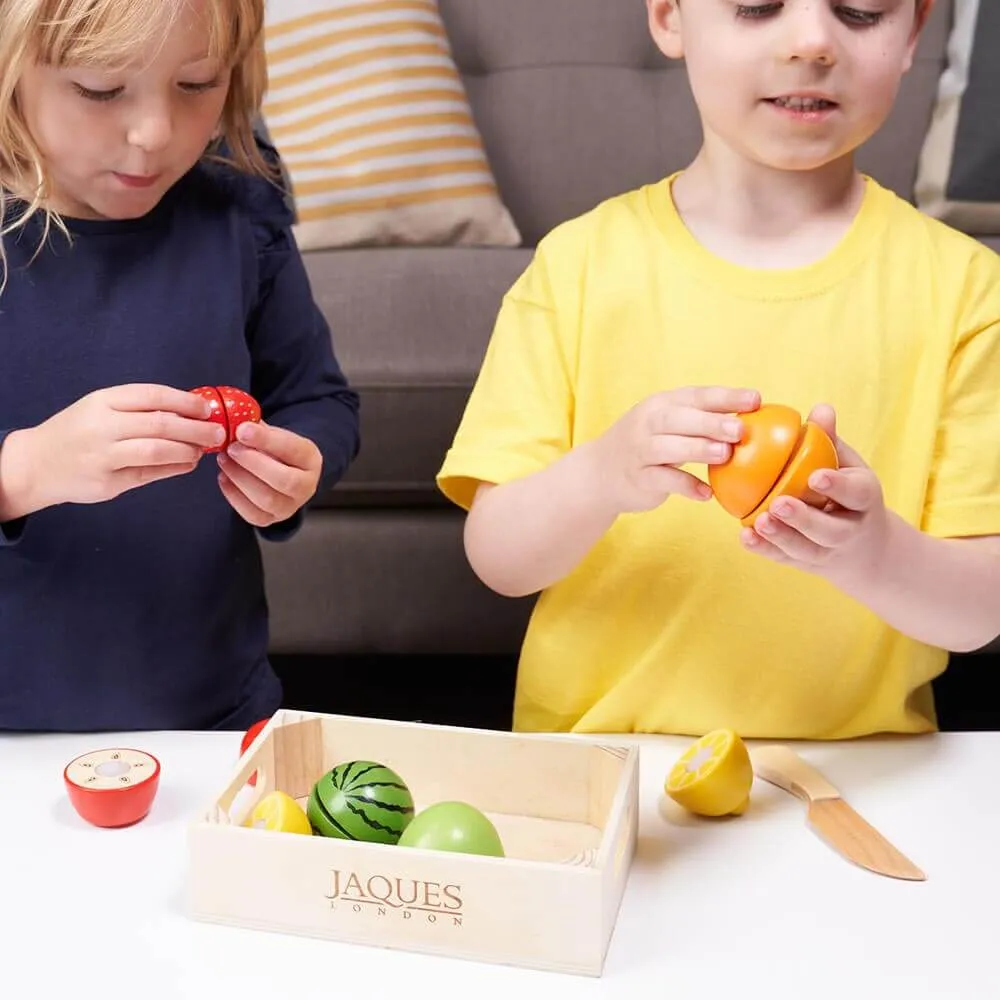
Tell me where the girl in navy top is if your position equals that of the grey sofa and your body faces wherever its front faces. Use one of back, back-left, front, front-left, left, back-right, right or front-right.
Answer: front

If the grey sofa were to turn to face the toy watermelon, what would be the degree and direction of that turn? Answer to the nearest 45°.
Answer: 0° — it already faces it

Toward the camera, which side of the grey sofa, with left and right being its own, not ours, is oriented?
front

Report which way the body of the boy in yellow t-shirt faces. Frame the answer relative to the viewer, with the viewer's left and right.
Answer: facing the viewer

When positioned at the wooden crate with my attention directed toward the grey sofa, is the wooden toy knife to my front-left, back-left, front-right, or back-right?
front-right

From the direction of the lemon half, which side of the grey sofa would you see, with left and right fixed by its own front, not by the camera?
front

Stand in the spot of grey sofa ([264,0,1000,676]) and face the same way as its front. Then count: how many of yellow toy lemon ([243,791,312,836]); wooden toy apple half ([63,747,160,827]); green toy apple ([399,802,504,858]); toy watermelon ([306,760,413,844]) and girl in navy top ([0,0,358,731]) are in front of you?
5

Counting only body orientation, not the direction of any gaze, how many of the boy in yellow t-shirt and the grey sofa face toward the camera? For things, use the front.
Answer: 2

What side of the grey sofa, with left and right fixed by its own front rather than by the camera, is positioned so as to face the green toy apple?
front

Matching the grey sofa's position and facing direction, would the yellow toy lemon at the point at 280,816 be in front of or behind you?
in front

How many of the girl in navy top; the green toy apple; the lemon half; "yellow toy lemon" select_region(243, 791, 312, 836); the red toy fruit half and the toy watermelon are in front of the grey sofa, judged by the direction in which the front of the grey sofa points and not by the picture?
6
